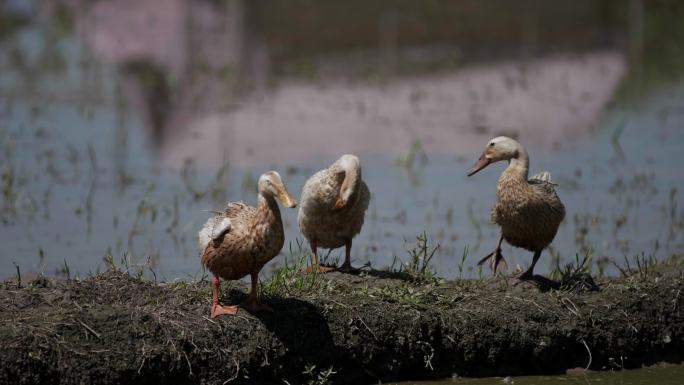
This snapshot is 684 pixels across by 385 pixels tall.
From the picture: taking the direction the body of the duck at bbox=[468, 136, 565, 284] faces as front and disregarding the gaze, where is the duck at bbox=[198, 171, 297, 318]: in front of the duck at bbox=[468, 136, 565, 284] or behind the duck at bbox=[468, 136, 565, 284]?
in front

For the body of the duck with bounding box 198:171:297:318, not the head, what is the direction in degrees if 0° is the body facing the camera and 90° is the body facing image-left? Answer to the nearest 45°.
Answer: approximately 315°

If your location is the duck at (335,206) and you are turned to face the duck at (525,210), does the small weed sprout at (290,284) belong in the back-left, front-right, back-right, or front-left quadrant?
back-right

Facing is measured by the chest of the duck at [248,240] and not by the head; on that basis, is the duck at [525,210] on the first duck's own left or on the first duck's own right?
on the first duck's own left

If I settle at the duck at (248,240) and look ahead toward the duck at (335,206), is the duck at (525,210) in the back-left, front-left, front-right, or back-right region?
front-right

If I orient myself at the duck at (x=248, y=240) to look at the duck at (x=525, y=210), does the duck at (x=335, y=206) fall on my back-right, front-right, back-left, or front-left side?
front-left

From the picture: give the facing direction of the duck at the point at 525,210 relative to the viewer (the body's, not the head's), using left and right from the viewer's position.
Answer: facing the viewer and to the left of the viewer

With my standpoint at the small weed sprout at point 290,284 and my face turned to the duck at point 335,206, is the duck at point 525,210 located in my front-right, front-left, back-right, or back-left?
front-right

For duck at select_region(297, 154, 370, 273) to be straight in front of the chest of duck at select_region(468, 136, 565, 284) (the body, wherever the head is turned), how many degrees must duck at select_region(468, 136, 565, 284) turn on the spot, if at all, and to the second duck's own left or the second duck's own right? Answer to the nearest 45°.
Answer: approximately 45° to the second duck's own right

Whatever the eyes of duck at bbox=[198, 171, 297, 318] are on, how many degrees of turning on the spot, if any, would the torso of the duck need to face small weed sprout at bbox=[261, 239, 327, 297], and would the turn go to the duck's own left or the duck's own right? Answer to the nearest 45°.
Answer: approximately 90° to the duck's own left
